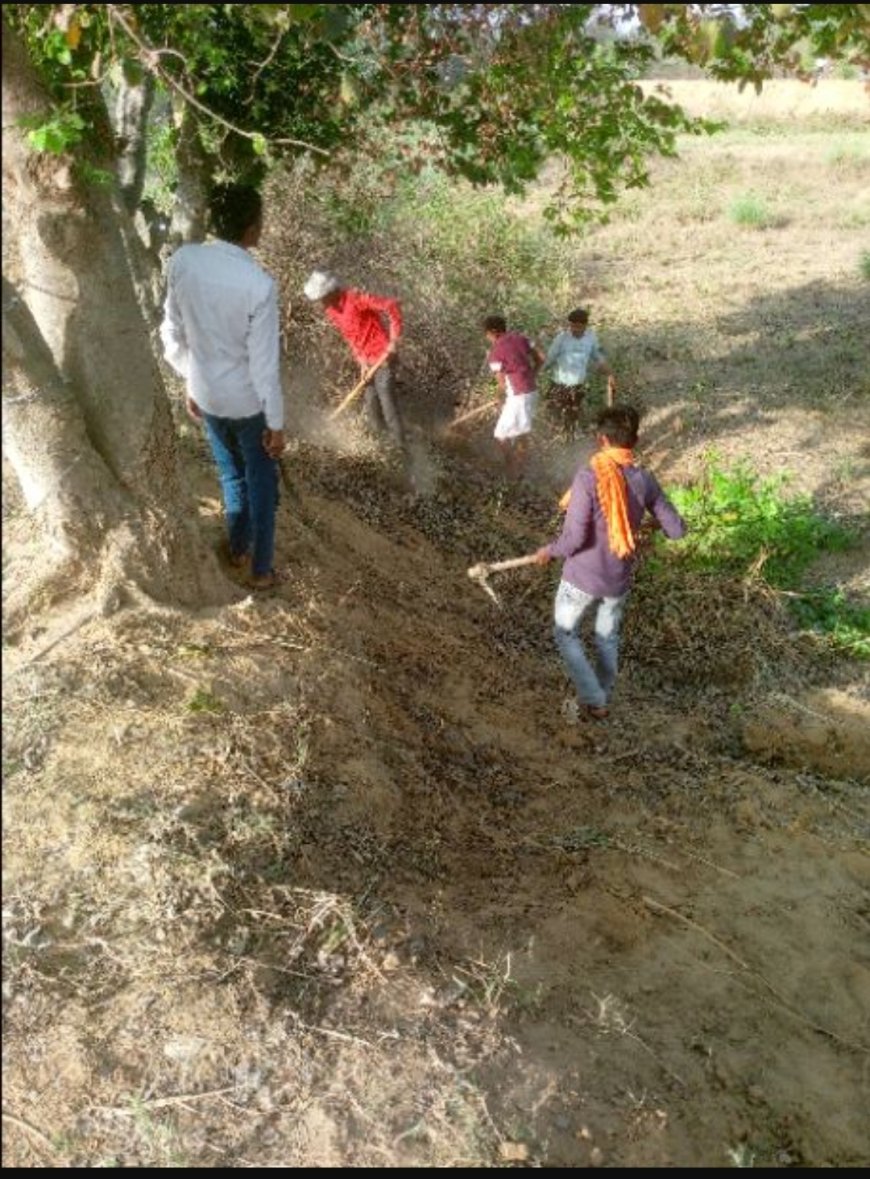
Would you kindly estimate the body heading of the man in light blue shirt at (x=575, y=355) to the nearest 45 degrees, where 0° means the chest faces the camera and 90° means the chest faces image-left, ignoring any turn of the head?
approximately 0°

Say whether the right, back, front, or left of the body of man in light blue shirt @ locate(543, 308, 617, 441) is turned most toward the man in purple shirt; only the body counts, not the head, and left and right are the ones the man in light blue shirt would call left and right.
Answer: front

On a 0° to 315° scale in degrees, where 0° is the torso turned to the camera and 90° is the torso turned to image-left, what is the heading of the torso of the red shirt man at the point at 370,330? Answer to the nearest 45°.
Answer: approximately 90°

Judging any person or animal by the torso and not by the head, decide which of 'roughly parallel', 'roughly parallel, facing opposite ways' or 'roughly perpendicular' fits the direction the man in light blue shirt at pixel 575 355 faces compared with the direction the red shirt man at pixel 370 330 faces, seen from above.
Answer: roughly perpendicular

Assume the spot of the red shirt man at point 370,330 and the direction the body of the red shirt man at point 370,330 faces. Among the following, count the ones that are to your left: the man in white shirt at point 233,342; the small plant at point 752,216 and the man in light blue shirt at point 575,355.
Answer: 1

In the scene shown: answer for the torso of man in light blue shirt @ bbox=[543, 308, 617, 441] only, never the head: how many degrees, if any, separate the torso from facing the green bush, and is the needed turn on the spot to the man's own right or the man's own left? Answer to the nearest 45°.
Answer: approximately 45° to the man's own left

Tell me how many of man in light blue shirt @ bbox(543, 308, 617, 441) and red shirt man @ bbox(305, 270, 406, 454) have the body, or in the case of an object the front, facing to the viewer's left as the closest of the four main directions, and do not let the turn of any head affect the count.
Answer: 1

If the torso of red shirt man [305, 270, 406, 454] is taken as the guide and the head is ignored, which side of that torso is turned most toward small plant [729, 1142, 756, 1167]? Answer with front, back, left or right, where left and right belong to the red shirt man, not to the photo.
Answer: left

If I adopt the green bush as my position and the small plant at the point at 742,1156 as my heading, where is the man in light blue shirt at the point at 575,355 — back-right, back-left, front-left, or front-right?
back-right

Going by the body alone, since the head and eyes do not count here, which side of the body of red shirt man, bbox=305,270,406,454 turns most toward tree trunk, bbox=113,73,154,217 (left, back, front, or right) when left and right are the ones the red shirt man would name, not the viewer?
front

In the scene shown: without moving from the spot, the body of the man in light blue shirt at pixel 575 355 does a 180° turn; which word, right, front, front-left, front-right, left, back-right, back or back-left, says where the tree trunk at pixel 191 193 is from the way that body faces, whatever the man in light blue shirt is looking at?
back-left
